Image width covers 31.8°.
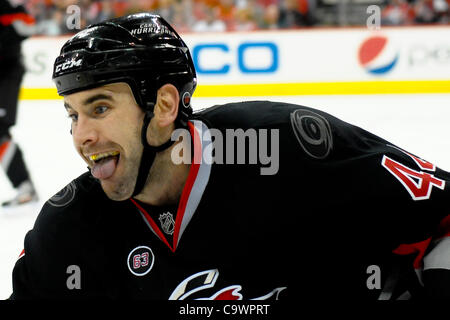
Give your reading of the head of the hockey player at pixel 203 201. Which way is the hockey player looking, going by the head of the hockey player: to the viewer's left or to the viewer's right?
to the viewer's left

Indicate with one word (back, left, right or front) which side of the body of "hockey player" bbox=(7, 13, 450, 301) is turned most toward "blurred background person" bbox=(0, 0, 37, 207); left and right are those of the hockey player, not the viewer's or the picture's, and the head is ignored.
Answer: right

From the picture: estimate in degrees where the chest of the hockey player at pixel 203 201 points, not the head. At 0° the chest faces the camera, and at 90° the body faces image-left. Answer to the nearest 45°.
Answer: approximately 45°
